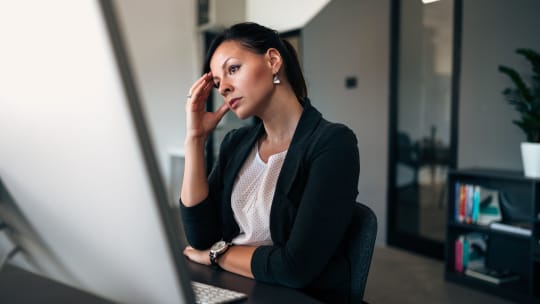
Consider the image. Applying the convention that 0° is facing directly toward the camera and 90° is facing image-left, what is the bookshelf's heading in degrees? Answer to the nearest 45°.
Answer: approximately 45°

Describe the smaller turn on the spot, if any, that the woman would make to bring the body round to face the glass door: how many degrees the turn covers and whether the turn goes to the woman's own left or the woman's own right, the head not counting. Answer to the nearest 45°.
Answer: approximately 180°

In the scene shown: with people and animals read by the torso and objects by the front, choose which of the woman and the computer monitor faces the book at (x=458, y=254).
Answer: the computer monitor

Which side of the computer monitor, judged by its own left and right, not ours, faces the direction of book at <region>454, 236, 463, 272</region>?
front

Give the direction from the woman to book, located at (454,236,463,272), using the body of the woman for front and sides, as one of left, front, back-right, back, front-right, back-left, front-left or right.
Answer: back

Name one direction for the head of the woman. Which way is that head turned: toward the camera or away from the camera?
toward the camera

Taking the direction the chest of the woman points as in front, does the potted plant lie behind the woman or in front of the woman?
behind

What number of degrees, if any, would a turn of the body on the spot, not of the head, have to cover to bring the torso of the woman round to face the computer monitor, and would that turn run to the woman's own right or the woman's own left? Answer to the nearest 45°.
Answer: approximately 45° to the woman's own left

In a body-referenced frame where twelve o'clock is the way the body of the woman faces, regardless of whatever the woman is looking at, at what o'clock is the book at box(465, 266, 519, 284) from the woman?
The book is roughly at 6 o'clock from the woman.

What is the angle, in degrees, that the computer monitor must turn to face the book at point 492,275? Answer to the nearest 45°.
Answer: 0° — it already faces it

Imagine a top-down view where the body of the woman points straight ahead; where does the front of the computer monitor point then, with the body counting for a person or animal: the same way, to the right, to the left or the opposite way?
the opposite way

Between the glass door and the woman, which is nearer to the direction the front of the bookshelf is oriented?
the woman

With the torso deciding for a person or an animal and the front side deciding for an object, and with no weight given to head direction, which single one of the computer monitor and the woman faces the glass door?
the computer monitor

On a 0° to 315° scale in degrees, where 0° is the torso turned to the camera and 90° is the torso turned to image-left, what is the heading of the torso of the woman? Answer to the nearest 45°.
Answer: approximately 45°

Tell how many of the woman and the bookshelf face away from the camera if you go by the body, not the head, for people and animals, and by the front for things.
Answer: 0

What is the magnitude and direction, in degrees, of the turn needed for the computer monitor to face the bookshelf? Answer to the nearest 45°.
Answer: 0° — it already faces it

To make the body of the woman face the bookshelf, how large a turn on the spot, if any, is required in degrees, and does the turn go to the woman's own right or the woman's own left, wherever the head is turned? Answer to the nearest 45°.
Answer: approximately 180°

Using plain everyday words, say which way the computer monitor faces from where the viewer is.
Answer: facing away from the viewer and to the right of the viewer
